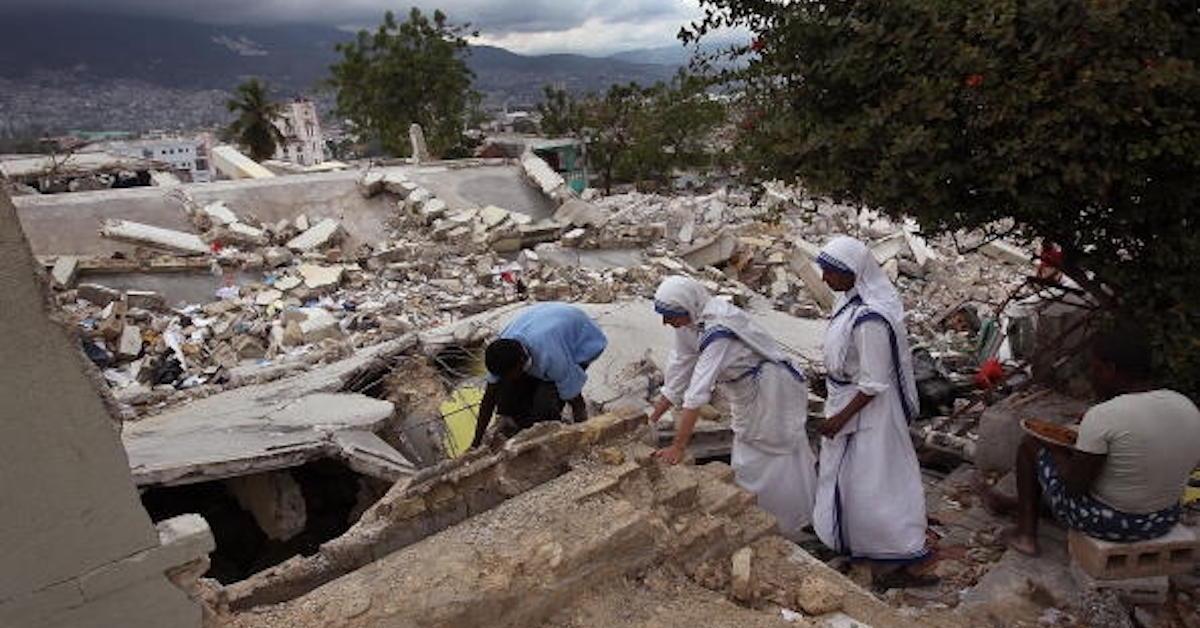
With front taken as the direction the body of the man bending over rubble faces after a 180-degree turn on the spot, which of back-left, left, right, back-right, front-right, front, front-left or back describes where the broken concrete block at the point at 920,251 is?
front

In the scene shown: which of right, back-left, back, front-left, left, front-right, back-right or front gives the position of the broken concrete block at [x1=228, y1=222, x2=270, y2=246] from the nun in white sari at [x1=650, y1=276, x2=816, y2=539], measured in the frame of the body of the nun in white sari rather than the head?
front-right

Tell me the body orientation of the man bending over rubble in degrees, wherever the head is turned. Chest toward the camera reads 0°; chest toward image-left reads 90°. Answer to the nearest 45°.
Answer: approximately 45°

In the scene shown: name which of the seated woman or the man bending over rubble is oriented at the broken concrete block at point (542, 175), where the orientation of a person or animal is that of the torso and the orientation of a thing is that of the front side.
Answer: the seated woman

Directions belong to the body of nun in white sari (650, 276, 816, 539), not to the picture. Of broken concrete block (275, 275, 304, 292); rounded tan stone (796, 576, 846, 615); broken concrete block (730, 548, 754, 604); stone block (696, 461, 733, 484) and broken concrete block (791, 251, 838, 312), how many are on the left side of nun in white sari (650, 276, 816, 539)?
3

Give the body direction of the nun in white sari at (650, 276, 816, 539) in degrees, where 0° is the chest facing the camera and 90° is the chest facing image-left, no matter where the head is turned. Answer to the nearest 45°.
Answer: approximately 90°

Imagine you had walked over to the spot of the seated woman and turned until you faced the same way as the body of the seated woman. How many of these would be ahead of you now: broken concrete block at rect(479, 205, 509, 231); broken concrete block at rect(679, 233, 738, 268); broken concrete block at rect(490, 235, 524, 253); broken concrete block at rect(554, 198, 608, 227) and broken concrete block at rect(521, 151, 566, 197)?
5

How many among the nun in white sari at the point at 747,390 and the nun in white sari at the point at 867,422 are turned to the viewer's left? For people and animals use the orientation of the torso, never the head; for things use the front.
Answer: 2

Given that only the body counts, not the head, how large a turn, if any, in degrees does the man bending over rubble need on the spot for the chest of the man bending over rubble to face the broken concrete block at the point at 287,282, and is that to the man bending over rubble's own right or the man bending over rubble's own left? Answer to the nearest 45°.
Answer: approximately 90° to the man bending over rubble's own right

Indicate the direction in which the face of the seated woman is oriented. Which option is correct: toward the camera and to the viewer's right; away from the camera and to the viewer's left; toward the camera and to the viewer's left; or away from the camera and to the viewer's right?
away from the camera and to the viewer's left

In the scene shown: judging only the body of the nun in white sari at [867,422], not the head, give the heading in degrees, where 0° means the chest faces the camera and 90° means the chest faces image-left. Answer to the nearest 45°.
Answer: approximately 90°

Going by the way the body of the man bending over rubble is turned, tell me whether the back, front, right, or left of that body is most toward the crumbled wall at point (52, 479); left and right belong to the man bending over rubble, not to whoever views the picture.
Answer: front

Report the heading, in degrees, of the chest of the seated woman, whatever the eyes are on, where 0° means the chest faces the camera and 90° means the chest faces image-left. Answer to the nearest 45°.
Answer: approximately 135°

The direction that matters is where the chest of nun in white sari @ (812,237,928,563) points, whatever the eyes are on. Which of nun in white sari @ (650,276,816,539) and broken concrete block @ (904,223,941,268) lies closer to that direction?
the nun in white sari

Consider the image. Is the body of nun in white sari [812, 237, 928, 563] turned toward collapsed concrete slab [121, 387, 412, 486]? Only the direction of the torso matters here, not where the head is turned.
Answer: yes

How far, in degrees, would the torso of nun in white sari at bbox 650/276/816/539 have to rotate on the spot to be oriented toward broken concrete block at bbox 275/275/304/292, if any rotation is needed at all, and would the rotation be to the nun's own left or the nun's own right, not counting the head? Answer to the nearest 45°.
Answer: approximately 45° to the nun's own right
